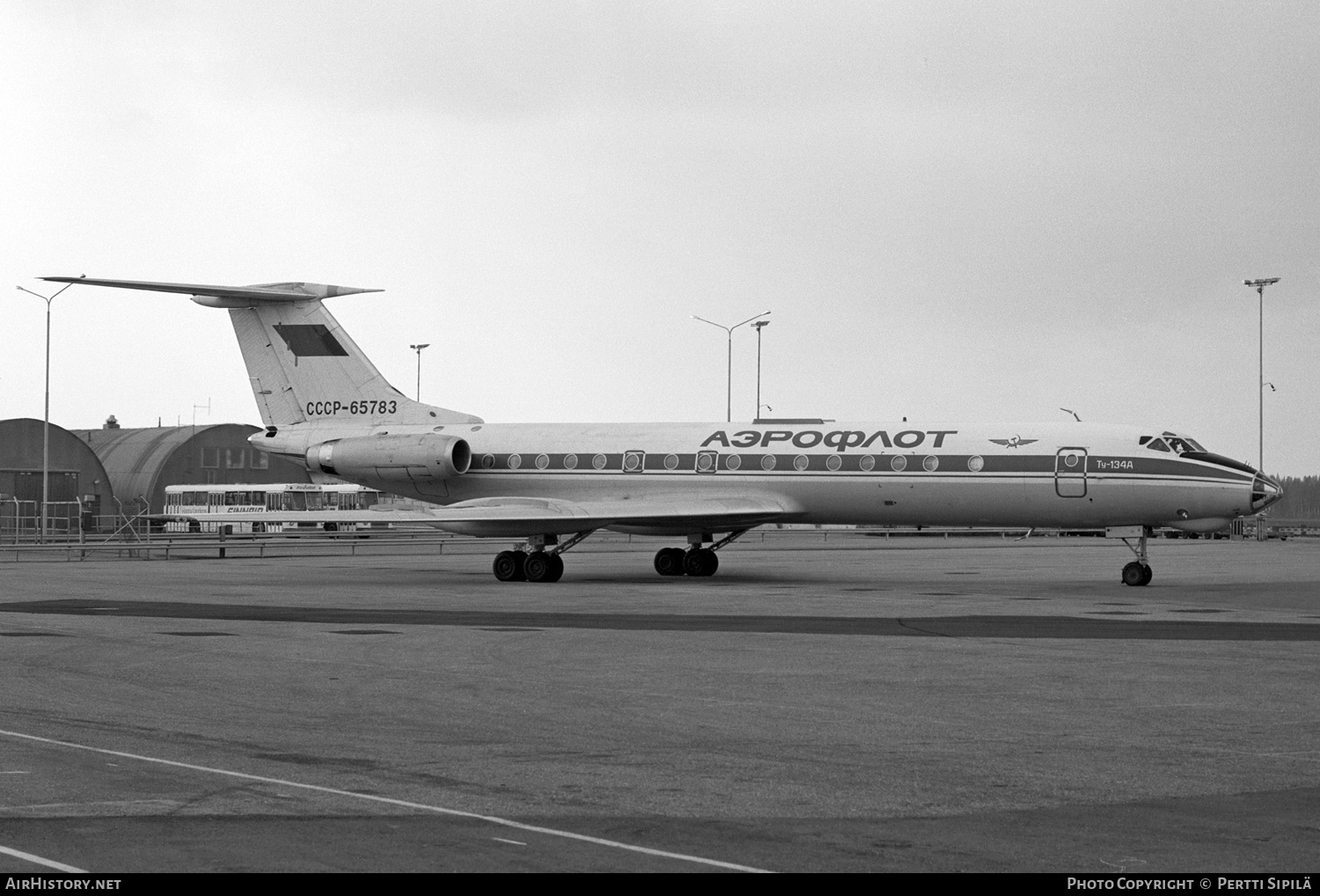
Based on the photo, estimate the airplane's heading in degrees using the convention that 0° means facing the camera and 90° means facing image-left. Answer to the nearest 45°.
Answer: approximately 315°
